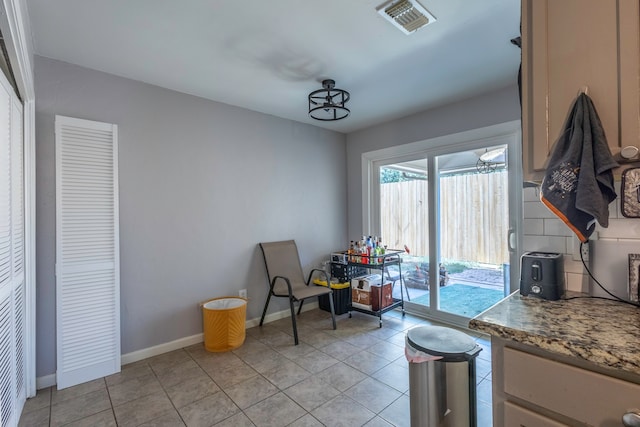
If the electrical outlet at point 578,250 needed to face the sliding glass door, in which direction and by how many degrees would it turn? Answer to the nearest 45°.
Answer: approximately 90° to its right

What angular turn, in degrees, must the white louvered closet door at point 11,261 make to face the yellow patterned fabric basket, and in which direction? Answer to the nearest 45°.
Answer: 0° — it already faces it

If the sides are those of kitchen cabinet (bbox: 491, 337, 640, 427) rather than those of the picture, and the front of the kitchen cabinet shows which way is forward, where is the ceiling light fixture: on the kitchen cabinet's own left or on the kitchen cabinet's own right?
on the kitchen cabinet's own right

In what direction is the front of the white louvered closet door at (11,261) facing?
to the viewer's right

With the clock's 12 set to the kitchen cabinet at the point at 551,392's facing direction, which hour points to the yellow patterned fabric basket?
The yellow patterned fabric basket is roughly at 2 o'clock from the kitchen cabinet.

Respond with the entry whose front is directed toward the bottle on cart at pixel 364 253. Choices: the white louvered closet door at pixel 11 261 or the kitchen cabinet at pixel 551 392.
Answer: the white louvered closet door

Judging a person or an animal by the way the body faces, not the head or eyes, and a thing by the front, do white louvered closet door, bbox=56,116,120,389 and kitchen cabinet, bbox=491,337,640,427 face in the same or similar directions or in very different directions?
very different directions

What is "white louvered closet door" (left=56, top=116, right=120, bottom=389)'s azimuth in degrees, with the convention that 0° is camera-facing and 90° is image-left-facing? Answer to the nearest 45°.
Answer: approximately 315°

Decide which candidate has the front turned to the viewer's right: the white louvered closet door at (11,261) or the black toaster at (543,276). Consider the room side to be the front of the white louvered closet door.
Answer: the white louvered closet door
